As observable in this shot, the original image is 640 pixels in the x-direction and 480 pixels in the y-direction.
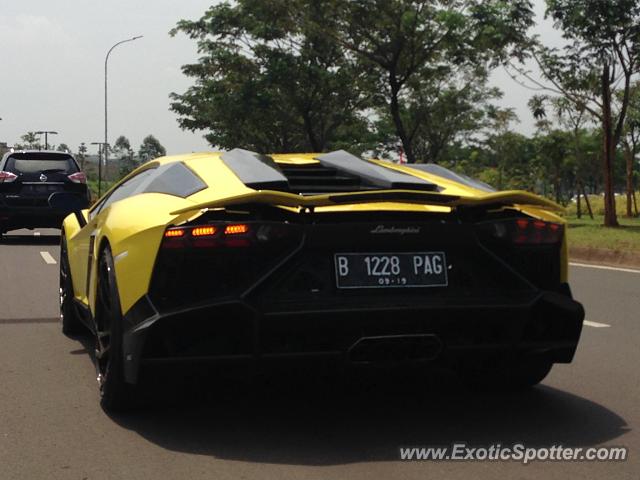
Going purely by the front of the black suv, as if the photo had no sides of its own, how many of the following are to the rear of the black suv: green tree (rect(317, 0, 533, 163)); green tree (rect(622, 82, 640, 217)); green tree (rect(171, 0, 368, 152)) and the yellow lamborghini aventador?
1

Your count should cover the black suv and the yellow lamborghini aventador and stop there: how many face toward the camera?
0

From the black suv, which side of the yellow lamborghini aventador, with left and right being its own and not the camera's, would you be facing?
front

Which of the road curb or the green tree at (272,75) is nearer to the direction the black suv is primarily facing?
the green tree

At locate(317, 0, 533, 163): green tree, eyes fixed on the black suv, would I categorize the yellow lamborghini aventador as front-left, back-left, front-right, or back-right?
front-left

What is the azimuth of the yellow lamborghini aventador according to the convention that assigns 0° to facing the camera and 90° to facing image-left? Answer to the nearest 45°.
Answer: approximately 135°

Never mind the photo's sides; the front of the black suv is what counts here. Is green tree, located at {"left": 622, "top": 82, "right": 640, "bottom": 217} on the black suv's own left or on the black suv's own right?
on the black suv's own right

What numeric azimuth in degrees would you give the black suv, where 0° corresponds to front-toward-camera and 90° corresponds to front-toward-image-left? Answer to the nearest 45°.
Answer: approximately 180°

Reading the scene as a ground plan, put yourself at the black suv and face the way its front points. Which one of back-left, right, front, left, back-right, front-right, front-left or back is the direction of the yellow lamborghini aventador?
back

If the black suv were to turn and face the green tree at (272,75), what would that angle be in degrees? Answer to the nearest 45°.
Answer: approximately 45° to its right

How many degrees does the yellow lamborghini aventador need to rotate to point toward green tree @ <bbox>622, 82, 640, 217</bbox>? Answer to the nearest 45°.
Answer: approximately 45° to its right

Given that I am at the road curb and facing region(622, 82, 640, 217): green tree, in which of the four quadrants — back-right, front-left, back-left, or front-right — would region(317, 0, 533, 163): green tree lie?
front-left

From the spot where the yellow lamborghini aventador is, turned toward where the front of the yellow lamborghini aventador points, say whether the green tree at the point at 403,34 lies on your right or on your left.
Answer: on your right

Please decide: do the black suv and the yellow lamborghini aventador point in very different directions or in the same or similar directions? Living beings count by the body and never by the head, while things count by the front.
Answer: same or similar directions

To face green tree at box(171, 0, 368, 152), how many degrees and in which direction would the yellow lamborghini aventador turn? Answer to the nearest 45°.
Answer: approximately 45° to its right
